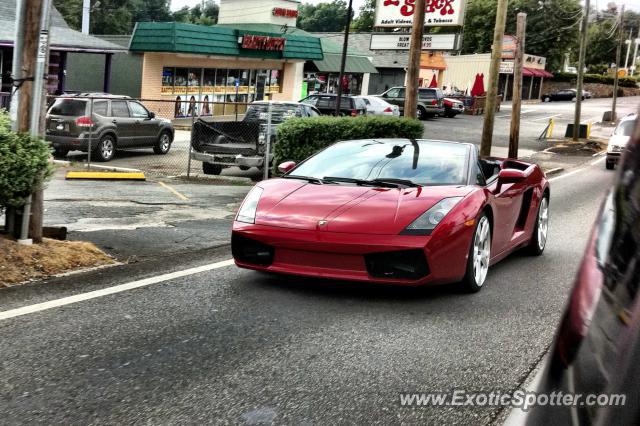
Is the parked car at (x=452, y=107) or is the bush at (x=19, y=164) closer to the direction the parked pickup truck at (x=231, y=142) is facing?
the parked car

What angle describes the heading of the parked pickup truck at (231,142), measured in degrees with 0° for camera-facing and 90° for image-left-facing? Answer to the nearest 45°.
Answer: approximately 225°

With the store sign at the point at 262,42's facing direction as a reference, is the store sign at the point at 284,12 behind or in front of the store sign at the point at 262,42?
behind

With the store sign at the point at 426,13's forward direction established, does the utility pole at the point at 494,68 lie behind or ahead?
ahead

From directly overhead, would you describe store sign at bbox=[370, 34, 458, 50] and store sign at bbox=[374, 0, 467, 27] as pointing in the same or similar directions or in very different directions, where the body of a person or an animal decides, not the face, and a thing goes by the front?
same or similar directions

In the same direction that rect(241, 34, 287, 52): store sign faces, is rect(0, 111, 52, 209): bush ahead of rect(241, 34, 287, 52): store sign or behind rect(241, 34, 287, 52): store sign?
ahead

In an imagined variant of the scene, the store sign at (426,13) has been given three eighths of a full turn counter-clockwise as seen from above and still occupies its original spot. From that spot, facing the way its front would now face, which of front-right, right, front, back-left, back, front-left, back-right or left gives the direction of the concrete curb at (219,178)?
back-right

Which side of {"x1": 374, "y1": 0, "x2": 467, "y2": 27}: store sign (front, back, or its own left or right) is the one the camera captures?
front

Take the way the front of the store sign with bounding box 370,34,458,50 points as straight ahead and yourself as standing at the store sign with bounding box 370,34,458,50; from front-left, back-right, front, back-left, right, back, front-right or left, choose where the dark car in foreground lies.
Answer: front

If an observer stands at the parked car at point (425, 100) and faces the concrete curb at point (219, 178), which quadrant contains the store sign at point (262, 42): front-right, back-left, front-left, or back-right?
front-right

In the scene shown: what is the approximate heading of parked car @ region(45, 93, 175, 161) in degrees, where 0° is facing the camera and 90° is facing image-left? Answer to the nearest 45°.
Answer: approximately 225°

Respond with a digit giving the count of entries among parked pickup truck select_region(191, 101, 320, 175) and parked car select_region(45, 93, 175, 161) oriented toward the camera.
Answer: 0

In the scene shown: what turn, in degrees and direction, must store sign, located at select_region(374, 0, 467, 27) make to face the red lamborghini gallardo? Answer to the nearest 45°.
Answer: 0° — it already faces it

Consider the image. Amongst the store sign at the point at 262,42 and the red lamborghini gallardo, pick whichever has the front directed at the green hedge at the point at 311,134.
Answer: the store sign

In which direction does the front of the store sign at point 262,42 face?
toward the camera

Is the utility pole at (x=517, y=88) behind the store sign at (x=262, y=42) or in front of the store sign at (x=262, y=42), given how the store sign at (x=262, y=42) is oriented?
in front
